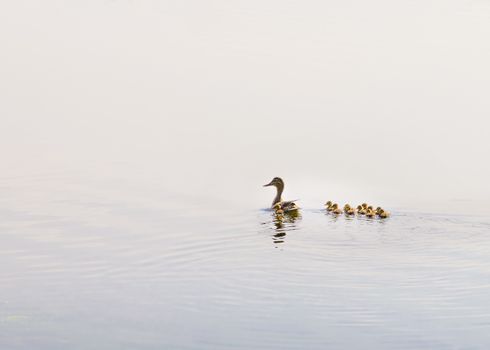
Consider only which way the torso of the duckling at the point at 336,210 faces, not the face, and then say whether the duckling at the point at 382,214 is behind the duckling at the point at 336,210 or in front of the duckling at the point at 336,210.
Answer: behind

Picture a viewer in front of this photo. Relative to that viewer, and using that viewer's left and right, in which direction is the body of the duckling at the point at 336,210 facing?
facing to the left of the viewer
